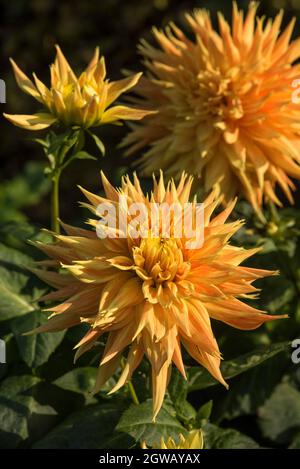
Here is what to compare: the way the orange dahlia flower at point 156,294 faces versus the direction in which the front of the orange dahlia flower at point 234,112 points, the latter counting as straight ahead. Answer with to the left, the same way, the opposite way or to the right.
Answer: the same way

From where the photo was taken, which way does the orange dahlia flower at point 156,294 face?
toward the camera

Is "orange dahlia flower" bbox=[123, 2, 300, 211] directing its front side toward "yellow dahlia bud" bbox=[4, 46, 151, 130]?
no

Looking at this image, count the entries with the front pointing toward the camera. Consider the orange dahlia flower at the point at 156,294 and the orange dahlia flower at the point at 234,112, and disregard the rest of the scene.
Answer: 2
